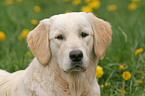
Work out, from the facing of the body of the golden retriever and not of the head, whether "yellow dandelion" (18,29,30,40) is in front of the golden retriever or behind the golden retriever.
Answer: behind

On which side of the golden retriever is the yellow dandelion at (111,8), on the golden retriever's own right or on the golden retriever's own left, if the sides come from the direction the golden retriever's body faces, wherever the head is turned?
on the golden retriever's own left

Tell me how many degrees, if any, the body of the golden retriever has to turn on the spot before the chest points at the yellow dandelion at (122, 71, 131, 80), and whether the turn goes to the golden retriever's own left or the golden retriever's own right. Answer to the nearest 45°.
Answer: approximately 90° to the golden retriever's own left

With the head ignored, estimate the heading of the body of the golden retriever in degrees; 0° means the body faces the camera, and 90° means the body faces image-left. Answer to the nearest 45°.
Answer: approximately 315°
